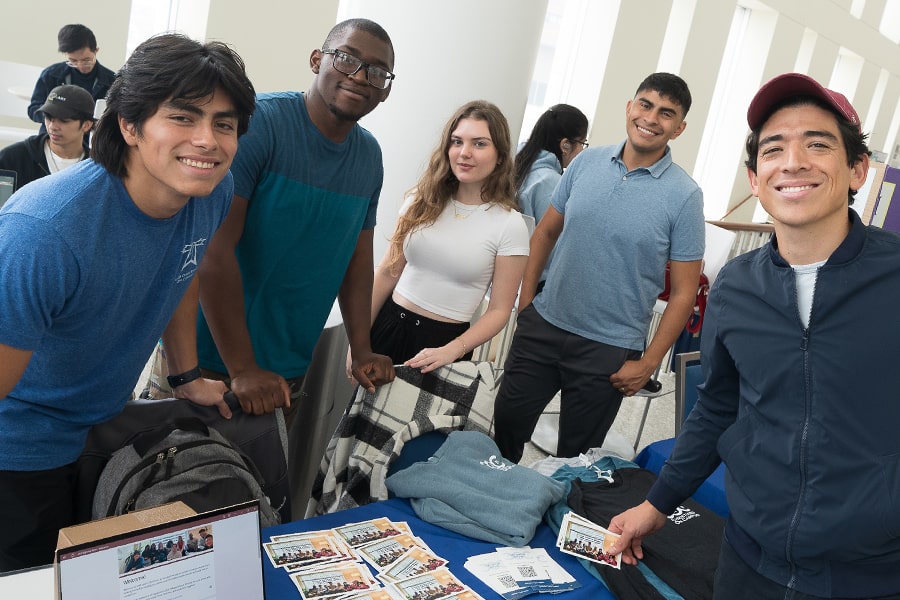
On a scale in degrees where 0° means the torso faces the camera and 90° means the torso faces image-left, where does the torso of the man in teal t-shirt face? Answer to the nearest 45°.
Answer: approximately 315°

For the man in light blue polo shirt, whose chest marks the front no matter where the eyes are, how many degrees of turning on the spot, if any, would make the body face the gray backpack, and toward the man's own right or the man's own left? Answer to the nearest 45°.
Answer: approximately 45° to the man's own right

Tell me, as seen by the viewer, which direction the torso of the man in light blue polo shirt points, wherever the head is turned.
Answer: toward the camera

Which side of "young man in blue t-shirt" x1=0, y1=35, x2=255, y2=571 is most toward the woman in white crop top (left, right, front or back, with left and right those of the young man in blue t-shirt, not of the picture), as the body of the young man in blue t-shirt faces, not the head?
left

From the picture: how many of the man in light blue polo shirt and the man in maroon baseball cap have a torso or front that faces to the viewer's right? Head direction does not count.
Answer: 0

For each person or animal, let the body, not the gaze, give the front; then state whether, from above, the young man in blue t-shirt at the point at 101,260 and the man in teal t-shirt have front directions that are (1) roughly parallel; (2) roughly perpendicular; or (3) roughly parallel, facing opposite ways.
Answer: roughly parallel

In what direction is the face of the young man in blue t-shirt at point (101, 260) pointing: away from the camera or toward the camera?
toward the camera

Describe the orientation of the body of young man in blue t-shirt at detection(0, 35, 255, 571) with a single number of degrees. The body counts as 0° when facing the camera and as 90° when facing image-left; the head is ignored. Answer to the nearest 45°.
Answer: approximately 315°

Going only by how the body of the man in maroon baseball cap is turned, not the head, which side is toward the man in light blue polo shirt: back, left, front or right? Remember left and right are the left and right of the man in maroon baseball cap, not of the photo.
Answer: right

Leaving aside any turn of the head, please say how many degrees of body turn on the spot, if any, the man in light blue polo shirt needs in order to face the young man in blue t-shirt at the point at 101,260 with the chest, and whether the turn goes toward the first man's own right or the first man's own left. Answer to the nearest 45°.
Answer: approximately 45° to the first man's own right

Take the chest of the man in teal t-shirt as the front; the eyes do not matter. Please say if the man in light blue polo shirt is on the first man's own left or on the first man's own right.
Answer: on the first man's own left

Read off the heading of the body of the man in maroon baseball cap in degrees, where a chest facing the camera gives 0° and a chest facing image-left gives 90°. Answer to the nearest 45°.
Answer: approximately 45°

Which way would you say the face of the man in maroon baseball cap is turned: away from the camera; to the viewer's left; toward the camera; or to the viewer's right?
toward the camera
